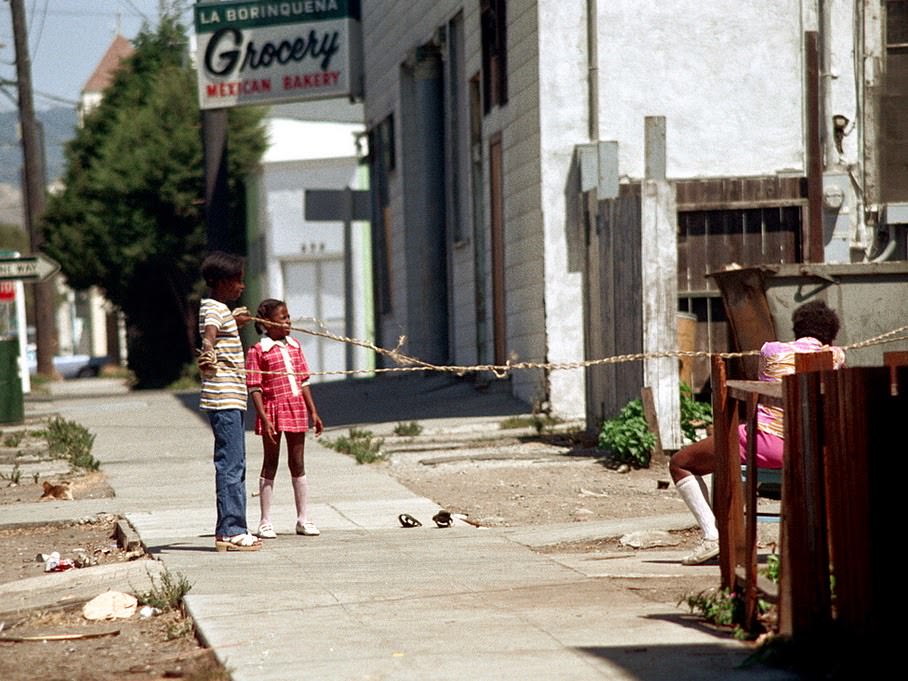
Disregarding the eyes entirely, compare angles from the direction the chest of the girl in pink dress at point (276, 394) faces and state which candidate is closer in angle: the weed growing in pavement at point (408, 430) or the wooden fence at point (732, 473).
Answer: the wooden fence

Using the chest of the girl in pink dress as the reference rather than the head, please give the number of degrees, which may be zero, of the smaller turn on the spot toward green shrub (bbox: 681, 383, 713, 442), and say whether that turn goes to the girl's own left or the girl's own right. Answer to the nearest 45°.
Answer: approximately 90° to the girl's own left

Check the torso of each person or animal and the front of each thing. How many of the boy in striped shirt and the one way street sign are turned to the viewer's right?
1

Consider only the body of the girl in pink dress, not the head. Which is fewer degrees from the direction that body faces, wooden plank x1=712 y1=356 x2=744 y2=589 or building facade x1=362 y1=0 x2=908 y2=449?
the wooden plank

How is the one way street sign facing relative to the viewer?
toward the camera

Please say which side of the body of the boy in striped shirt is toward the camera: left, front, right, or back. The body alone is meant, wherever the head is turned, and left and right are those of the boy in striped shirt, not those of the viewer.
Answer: right

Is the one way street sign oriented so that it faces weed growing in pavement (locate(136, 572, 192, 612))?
yes

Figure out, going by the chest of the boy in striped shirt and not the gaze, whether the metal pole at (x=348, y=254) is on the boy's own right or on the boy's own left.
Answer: on the boy's own left

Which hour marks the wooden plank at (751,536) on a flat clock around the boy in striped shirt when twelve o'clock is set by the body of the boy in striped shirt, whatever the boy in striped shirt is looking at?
The wooden plank is roughly at 2 o'clock from the boy in striped shirt.

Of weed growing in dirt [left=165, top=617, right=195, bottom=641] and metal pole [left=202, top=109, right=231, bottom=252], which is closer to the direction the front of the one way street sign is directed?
the weed growing in dirt

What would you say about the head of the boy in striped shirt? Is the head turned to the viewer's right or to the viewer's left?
to the viewer's right

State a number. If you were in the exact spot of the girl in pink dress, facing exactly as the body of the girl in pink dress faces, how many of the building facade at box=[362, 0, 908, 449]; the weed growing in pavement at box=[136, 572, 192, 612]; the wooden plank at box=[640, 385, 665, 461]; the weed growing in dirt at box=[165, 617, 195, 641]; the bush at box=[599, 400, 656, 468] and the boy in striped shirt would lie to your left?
3

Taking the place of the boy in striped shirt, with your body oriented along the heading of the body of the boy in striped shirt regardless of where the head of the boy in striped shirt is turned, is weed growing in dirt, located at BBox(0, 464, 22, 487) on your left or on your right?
on your left
